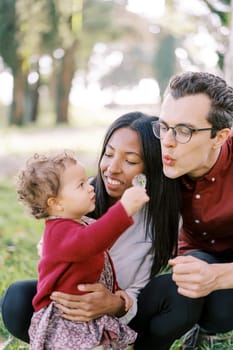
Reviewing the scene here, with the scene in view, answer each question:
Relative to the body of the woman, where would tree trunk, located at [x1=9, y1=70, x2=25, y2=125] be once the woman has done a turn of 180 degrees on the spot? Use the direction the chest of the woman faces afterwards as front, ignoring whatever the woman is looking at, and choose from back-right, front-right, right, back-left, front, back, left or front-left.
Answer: front-left

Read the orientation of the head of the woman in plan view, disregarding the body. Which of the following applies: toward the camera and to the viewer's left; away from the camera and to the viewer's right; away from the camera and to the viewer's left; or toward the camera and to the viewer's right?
toward the camera and to the viewer's left

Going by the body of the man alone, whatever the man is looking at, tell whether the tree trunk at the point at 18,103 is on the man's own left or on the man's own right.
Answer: on the man's own right

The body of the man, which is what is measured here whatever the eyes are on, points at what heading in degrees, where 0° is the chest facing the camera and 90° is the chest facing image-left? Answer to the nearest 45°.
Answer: approximately 45°

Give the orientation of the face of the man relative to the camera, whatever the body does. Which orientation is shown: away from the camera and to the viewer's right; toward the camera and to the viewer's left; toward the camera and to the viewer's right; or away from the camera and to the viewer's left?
toward the camera and to the viewer's left

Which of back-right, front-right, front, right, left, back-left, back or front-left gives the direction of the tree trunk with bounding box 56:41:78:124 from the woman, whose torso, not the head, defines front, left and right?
back-right

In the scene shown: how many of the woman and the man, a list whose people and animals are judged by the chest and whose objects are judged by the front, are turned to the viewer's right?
0
